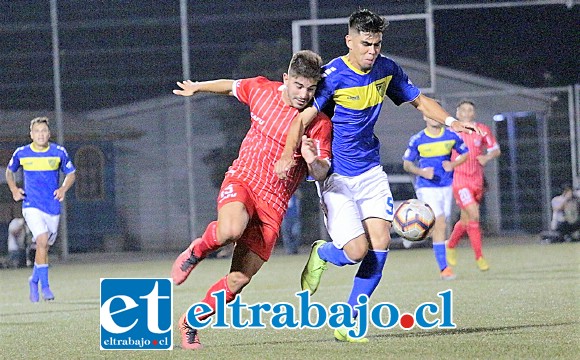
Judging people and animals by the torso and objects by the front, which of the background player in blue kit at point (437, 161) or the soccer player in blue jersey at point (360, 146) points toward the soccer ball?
the background player in blue kit

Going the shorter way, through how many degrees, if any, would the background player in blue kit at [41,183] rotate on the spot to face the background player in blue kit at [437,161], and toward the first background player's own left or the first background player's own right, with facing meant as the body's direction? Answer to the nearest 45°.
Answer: approximately 90° to the first background player's own left

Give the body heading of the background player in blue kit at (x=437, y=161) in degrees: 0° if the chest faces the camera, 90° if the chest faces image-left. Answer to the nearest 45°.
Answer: approximately 0°

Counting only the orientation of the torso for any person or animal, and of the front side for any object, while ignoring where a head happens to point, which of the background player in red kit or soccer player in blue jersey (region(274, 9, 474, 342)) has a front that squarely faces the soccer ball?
the background player in red kit

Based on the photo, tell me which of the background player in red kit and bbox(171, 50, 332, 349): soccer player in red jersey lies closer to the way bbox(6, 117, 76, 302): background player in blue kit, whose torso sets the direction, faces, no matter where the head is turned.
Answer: the soccer player in red jersey
